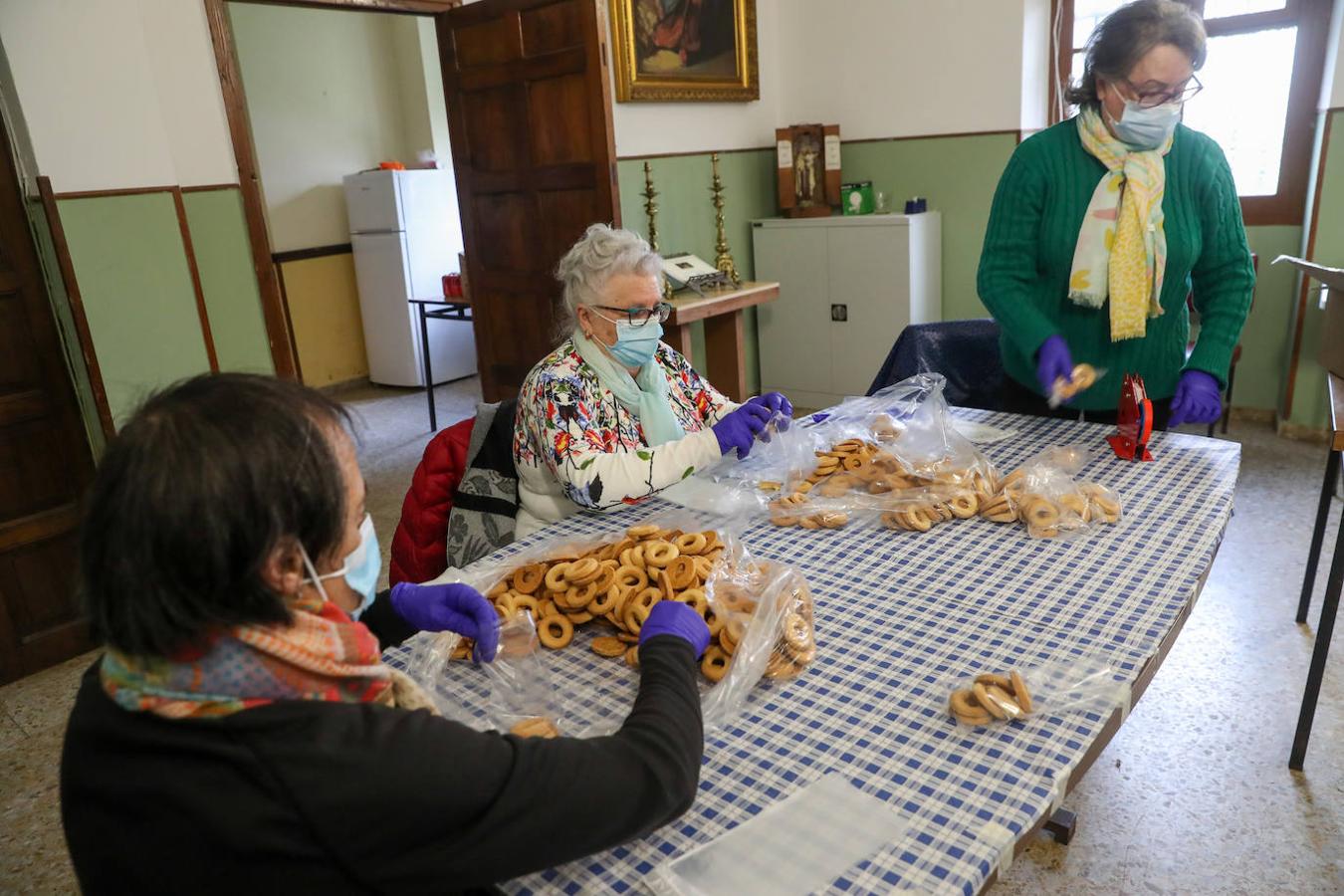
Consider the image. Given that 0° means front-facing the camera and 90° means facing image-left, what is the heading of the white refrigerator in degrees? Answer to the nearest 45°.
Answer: approximately 45°

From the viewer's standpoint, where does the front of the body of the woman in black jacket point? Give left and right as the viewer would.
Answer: facing away from the viewer and to the right of the viewer

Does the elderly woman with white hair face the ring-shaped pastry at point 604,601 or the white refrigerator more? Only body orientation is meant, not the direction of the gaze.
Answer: the ring-shaped pastry

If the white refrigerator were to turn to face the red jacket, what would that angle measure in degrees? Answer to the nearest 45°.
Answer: approximately 45° to its left

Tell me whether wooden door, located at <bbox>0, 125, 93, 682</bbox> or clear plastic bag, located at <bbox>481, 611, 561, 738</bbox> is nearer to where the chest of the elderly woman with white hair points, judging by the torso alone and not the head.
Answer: the clear plastic bag

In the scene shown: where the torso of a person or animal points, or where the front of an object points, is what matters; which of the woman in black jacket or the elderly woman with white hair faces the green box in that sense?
the woman in black jacket

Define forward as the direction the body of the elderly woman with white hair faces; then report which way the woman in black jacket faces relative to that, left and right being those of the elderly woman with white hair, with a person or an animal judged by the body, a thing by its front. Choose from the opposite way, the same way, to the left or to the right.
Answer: to the left

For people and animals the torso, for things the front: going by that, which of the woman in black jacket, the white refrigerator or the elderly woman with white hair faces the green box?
the woman in black jacket

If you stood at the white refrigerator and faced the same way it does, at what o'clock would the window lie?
The window is roughly at 9 o'clock from the white refrigerator.
